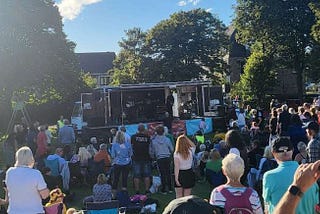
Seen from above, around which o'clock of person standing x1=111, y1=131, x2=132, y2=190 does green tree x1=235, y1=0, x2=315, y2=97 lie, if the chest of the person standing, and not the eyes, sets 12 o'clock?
The green tree is roughly at 1 o'clock from the person standing.

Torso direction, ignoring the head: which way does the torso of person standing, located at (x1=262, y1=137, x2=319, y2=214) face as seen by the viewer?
away from the camera

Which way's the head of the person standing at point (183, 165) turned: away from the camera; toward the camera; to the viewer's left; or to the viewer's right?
away from the camera

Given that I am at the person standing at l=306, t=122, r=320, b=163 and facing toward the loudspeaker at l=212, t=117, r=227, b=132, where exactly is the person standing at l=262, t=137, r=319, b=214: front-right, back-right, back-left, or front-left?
back-left

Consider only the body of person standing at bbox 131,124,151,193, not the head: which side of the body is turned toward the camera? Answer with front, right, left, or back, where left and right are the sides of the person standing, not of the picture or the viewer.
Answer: back

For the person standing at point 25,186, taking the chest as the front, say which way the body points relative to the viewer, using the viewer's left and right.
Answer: facing away from the viewer and to the right of the viewer

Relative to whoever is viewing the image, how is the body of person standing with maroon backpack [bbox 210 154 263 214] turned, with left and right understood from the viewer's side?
facing away from the viewer

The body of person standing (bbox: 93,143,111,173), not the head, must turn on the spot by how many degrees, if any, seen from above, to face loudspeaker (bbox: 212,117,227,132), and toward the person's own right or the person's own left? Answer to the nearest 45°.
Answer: approximately 90° to the person's own right

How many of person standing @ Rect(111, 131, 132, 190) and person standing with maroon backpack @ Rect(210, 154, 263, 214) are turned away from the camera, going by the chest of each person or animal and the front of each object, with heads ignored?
2

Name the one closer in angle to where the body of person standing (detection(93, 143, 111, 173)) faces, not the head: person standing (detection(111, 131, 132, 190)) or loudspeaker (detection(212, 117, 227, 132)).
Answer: the loudspeaker

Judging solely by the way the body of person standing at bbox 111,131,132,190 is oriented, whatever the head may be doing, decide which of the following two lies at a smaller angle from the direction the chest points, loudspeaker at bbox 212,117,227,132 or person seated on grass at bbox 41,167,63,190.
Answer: the loudspeaker

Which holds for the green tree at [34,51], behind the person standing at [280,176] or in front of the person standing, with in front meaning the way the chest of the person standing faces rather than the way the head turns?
in front

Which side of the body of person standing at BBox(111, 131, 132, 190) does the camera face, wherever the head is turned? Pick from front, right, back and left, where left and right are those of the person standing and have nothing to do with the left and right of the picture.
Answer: back

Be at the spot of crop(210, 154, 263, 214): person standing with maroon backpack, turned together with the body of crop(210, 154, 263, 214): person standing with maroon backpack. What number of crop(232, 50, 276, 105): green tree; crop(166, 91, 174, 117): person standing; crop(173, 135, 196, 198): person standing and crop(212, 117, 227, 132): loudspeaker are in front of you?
4
